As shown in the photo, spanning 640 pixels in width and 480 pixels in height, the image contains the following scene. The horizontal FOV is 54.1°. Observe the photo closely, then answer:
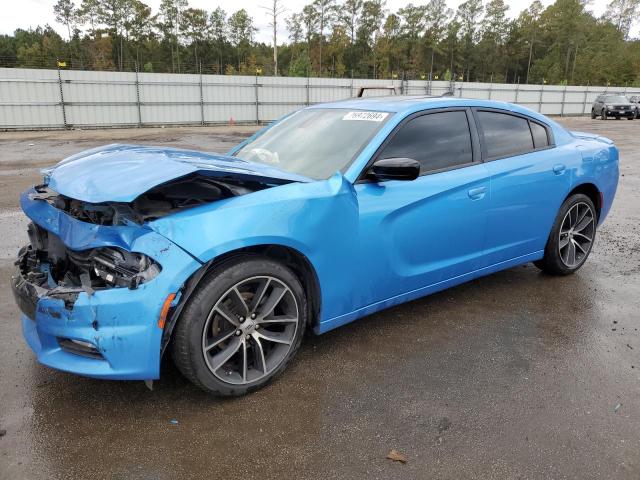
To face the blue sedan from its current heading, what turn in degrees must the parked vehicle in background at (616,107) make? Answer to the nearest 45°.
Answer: approximately 45° to its right

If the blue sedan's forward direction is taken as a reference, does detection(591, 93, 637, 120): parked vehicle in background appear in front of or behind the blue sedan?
behind

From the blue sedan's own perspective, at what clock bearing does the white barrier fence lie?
The white barrier fence is roughly at 4 o'clock from the blue sedan.

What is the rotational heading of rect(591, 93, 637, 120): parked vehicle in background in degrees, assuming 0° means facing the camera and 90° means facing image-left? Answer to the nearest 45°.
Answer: approximately 315°
